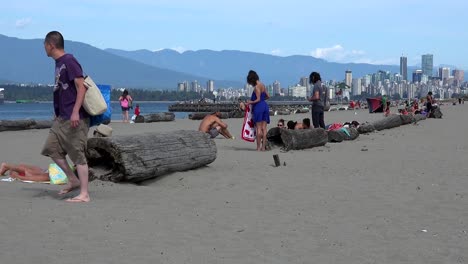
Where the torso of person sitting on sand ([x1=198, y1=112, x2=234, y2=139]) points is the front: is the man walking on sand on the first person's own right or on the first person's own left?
on the first person's own right

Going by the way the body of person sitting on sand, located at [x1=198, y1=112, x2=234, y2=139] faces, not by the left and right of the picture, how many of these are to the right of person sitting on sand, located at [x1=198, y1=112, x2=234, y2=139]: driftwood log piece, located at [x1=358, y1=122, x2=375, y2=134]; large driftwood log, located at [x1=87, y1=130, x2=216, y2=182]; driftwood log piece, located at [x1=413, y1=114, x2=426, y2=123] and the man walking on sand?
2

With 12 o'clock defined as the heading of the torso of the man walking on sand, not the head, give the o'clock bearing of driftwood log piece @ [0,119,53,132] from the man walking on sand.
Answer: The driftwood log piece is roughly at 3 o'clock from the man walking on sand.

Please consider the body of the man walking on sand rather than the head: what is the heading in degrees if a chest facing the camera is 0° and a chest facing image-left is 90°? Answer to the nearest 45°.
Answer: approximately 90°
